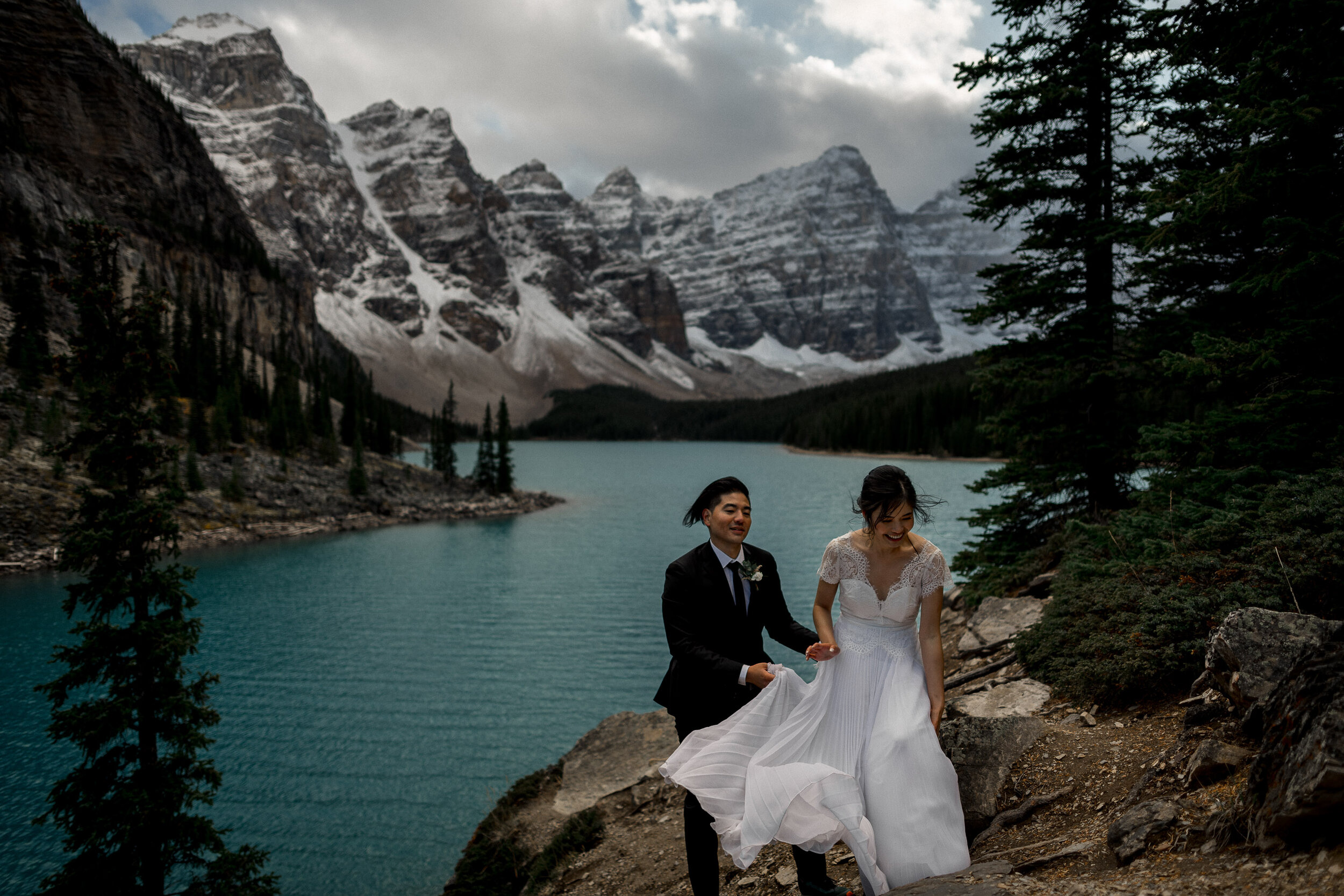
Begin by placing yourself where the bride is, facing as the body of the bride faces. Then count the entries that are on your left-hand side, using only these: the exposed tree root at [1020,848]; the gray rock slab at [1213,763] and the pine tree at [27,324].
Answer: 2

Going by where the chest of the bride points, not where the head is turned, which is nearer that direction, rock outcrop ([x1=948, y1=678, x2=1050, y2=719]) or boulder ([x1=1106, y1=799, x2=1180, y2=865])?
the boulder

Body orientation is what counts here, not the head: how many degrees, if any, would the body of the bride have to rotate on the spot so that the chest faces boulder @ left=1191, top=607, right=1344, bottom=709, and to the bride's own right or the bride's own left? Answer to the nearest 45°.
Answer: approximately 90° to the bride's own left

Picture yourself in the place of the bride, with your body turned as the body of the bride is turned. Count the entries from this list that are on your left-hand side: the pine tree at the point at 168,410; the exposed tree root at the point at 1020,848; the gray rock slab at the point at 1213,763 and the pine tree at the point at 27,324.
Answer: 2

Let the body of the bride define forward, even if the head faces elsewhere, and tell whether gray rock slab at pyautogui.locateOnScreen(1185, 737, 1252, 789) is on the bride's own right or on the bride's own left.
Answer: on the bride's own left

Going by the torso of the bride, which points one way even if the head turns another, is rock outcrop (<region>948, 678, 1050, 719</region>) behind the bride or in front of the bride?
behind

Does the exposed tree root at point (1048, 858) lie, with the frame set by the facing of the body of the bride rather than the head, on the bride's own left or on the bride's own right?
on the bride's own left

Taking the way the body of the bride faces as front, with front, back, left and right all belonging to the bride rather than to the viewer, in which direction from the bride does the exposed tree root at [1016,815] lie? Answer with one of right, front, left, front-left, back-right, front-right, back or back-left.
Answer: back-left

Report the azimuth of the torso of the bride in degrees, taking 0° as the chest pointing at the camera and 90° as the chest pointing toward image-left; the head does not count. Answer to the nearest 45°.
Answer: approximately 0°
